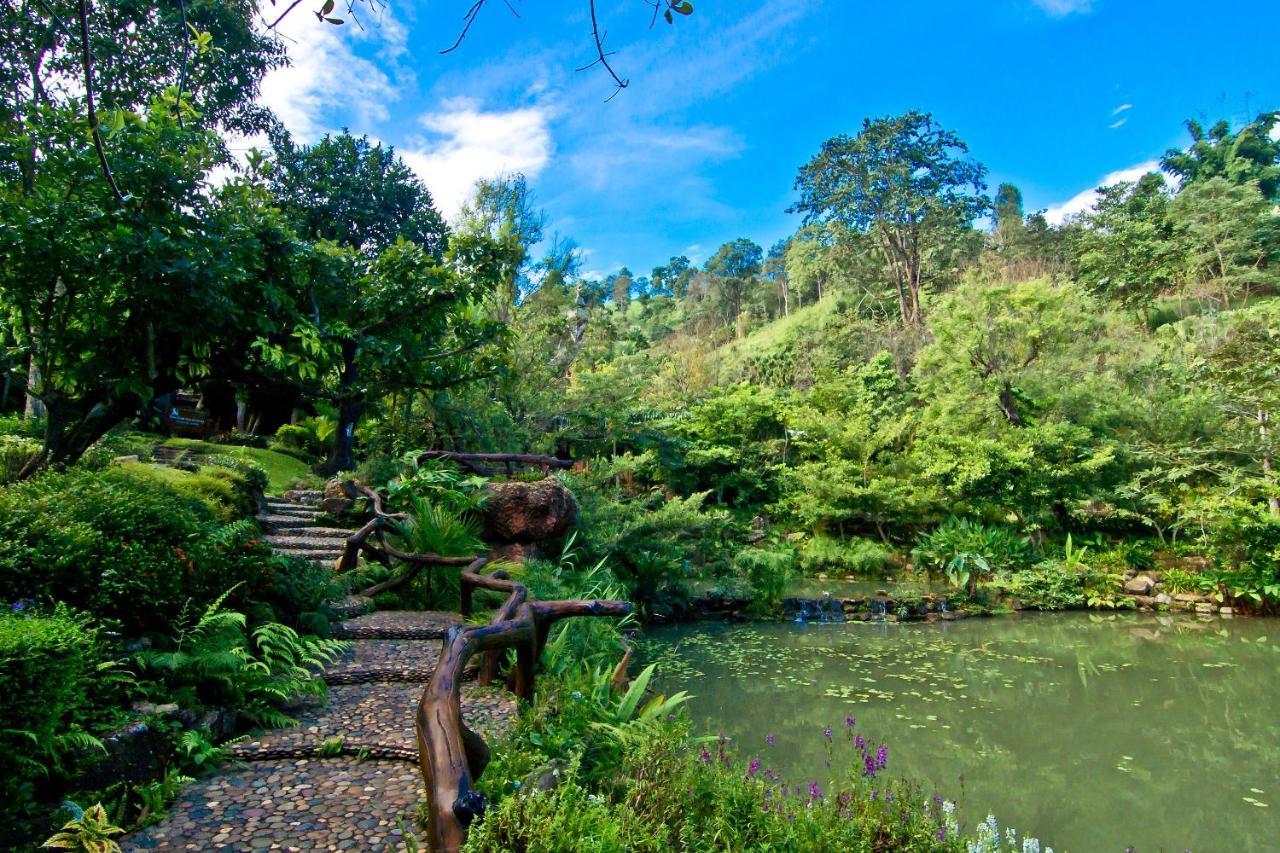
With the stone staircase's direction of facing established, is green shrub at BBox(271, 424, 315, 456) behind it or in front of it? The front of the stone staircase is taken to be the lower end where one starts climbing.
behind

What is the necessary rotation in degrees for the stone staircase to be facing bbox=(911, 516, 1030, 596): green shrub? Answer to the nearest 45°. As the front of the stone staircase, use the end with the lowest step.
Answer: approximately 90° to its left

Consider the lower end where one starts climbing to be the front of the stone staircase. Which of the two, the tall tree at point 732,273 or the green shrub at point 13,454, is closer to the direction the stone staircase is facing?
the green shrub
